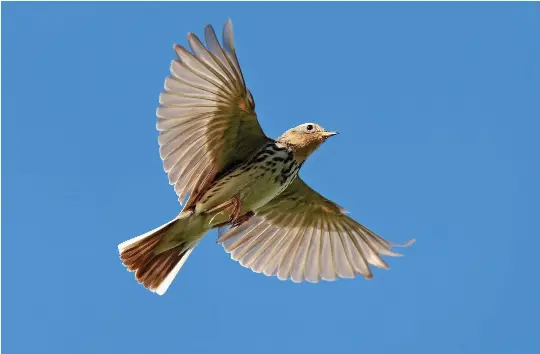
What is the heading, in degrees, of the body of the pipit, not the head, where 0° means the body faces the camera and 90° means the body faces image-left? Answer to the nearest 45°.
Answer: approximately 270°
